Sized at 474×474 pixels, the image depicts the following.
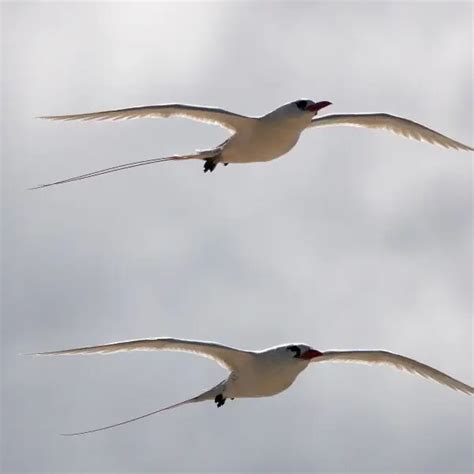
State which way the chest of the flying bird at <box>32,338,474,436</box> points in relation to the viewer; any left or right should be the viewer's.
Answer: facing the viewer and to the right of the viewer

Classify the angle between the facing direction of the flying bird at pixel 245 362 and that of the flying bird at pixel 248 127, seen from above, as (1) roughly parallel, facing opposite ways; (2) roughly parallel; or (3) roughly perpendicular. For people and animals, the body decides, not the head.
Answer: roughly parallel

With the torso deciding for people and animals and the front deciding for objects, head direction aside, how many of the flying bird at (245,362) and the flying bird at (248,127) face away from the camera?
0

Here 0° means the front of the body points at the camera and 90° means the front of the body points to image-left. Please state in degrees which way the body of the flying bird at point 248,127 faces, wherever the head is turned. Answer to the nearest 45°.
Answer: approximately 315°
